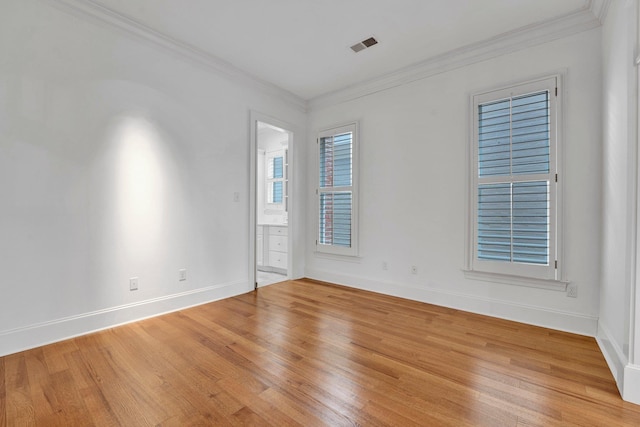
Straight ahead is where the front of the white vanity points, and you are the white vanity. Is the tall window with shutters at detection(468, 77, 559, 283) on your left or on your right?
on your left

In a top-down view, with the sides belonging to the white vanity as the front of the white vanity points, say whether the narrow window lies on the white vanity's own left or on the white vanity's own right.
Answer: on the white vanity's own left

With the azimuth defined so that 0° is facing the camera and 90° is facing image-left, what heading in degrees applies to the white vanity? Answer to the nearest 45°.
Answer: approximately 45°
